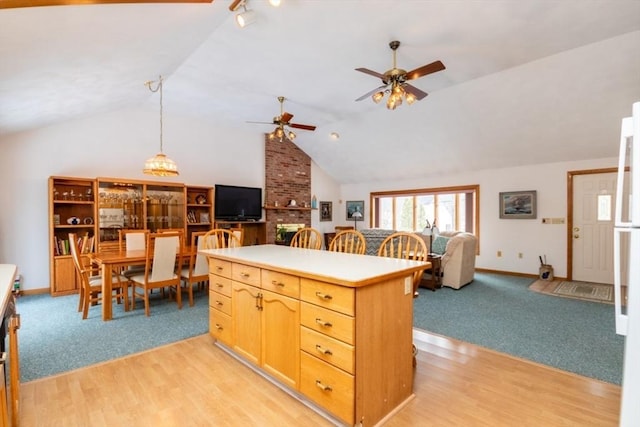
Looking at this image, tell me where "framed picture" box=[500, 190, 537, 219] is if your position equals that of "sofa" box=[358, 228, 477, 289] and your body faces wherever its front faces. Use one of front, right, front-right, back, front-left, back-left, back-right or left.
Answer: back

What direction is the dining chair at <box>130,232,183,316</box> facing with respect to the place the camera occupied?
facing away from the viewer and to the left of the viewer

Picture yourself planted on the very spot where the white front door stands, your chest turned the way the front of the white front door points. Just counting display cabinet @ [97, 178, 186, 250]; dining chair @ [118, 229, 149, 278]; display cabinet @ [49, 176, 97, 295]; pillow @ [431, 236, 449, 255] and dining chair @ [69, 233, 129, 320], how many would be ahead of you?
5

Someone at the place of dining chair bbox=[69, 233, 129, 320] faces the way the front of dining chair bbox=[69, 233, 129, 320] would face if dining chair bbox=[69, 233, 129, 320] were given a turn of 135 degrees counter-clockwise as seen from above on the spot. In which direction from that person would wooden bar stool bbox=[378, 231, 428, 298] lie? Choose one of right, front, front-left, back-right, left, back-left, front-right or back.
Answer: back

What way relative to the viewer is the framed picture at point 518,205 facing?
toward the camera

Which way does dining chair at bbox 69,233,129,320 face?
to the viewer's right

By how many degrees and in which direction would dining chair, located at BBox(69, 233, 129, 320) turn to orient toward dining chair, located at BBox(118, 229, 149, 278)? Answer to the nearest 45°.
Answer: approximately 45° to its left

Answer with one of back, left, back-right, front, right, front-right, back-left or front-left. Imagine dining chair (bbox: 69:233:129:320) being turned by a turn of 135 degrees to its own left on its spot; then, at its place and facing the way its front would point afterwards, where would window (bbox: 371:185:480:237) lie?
back-right

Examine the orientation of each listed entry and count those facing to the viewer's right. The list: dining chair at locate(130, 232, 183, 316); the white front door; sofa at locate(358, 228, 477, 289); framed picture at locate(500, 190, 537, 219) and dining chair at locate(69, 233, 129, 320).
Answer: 1

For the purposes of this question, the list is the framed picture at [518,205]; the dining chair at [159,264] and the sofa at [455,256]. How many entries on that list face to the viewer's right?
0

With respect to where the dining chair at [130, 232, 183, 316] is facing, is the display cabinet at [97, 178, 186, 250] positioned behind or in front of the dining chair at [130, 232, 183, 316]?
in front

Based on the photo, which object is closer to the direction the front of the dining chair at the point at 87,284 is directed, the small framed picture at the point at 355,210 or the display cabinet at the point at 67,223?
the small framed picture

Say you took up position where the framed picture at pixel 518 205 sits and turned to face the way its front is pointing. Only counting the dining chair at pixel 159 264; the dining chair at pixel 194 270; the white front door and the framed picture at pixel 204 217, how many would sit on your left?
1
